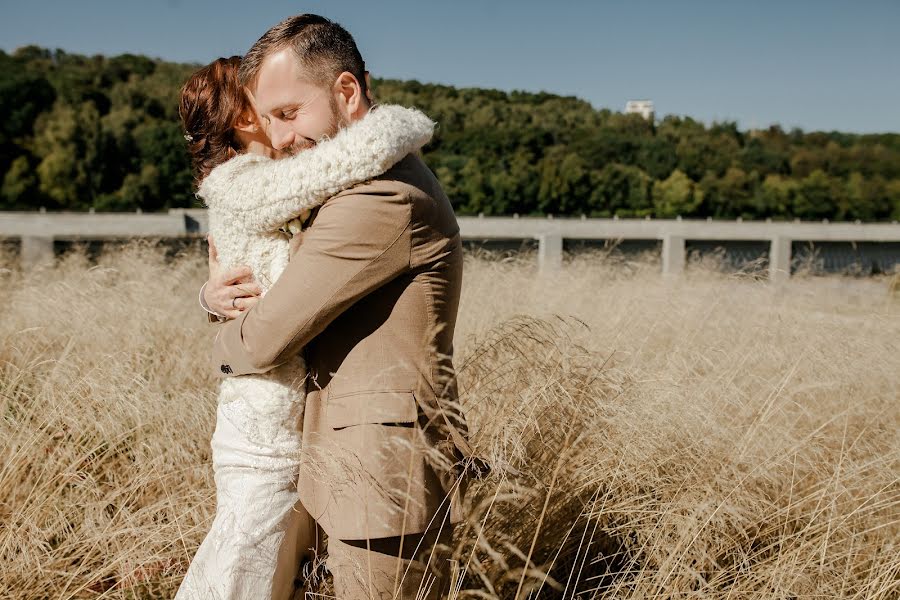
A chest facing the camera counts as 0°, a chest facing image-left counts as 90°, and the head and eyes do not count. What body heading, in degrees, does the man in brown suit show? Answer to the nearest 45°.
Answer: approximately 90°

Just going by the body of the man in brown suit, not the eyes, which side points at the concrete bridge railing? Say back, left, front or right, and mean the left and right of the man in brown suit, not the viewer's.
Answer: right

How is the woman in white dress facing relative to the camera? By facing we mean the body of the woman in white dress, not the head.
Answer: to the viewer's right

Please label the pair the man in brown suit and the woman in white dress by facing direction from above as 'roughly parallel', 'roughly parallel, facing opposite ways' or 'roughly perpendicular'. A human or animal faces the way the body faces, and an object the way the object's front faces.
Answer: roughly parallel, facing opposite ways

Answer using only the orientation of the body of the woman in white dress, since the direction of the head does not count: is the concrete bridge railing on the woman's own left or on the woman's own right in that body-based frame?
on the woman's own left

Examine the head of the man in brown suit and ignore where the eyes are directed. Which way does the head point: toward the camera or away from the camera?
toward the camera
